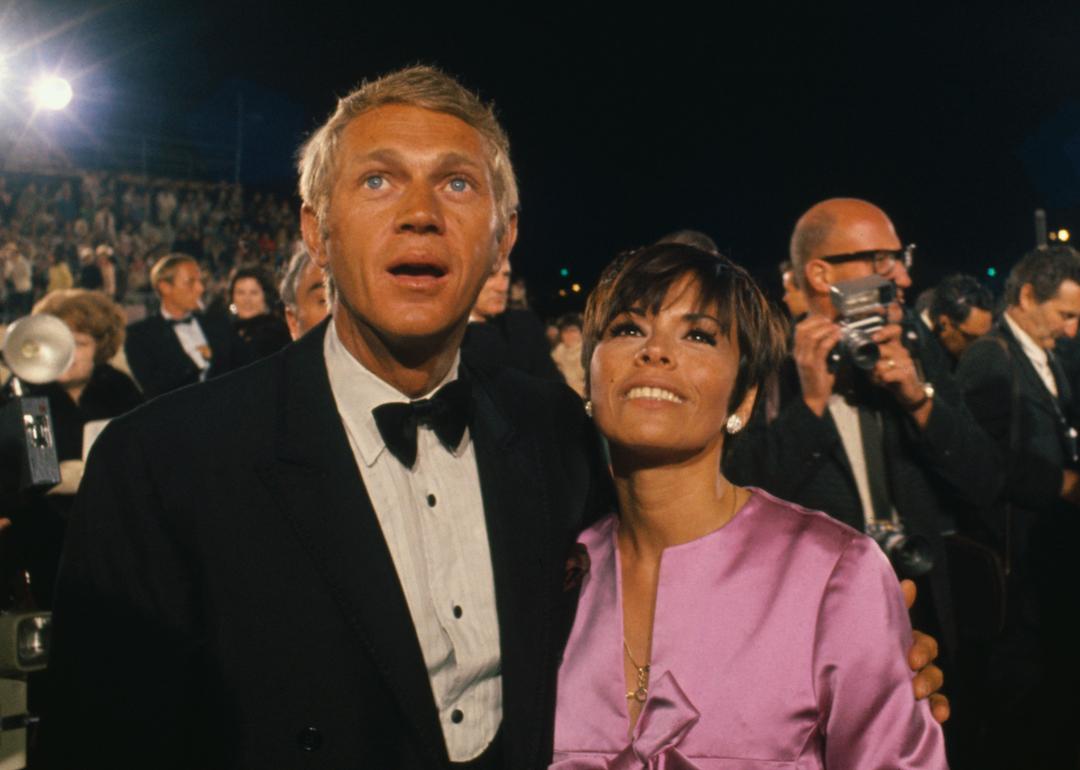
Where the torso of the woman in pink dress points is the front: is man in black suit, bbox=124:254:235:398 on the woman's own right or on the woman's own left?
on the woman's own right

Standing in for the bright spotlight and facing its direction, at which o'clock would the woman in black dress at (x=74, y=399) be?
The woman in black dress is roughly at 12 o'clock from the bright spotlight.

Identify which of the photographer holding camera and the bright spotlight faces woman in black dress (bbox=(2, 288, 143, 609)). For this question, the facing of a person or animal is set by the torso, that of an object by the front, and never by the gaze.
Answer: the bright spotlight

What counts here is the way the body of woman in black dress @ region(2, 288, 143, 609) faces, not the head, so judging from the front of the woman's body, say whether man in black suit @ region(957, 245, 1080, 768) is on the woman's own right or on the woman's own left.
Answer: on the woman's own left
